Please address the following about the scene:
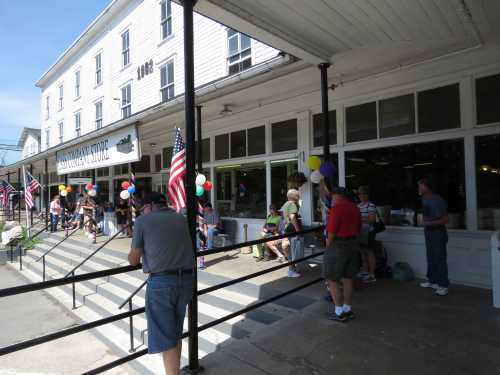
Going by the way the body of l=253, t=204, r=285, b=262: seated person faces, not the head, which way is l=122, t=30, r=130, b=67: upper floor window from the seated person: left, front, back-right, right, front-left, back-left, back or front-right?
right

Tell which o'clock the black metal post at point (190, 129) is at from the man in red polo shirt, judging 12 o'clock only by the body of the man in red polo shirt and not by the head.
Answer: The black metal post is roughly at 9 o'clock from the man in red polo shirt.

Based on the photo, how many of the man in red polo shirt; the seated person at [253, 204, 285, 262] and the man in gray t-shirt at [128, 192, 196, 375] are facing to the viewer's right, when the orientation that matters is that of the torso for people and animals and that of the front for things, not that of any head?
0

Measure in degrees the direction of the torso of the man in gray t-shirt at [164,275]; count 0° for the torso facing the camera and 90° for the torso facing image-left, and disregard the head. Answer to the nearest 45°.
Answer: approximately 135°

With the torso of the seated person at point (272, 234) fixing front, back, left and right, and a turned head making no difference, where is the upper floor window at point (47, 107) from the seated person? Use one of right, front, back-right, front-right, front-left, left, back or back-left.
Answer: right

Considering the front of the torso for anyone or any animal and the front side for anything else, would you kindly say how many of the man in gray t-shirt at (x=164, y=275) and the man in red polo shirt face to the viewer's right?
0

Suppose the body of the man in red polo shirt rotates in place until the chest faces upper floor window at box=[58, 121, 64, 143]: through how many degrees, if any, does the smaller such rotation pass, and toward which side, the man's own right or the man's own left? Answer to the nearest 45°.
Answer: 0° — they already face it

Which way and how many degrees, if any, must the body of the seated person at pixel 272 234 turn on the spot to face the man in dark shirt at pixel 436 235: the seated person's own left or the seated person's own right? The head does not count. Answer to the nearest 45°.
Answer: approximately 90° to the seated person's own left

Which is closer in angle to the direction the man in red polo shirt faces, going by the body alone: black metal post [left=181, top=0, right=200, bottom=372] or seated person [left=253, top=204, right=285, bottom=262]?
the seated person

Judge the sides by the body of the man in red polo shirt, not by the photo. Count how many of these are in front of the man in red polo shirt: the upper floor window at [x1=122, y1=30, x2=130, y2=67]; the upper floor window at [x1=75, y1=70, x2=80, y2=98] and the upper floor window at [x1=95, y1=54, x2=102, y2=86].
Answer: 3

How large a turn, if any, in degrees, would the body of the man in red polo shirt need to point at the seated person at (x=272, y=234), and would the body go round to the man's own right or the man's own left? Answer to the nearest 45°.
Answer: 0° — they already face them

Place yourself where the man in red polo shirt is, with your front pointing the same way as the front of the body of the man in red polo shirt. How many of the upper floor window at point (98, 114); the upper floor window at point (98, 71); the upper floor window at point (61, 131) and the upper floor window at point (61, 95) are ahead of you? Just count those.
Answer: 4

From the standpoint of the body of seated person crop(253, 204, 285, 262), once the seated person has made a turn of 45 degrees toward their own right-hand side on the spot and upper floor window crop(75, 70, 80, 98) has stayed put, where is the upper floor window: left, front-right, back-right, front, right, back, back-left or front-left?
front-right

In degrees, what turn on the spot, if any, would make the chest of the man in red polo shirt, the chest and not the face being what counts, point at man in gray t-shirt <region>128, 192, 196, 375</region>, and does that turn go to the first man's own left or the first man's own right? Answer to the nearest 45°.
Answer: approximately 90° to the first man's own left

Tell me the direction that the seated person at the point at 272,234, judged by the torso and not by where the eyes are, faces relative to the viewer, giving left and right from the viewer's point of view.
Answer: facing the viewer and to the left of the viewer
